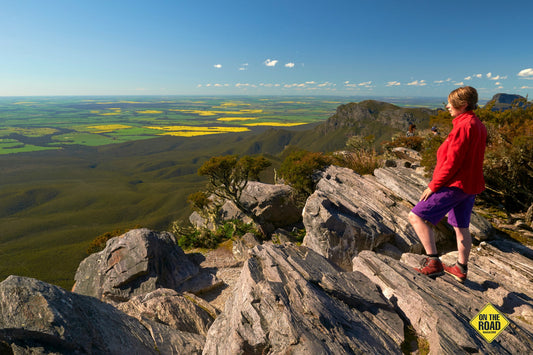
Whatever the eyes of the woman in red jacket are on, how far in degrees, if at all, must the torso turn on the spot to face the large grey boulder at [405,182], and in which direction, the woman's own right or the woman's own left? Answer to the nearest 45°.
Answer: approximately 90° to the woman's own right

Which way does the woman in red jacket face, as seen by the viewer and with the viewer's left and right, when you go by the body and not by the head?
facing to the left of the viewer
